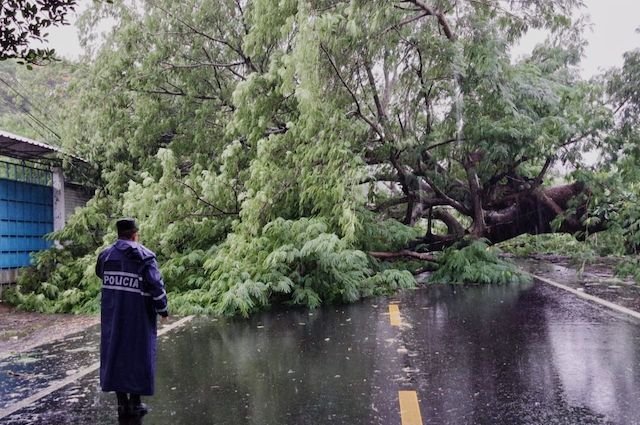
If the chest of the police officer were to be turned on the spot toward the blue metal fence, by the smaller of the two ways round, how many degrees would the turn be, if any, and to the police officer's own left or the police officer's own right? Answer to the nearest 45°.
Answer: approximately 45° to the police officer's own left

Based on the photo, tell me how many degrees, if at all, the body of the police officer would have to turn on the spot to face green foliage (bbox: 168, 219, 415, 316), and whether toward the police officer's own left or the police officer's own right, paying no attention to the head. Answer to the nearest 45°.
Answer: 0° — they already face it

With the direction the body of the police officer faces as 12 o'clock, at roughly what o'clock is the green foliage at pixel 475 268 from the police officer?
The green foliage is roughly at 12 o'clock from the police officer.

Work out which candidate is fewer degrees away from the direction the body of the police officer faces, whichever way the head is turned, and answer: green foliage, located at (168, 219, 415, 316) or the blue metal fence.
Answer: the green foliage

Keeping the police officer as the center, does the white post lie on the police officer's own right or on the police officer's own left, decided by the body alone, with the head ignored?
on the police officer's own left

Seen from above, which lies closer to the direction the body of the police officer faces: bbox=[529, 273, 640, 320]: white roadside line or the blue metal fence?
the white roadside line

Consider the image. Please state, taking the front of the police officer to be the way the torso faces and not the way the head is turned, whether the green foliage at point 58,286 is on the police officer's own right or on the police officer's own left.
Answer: on the police officer's own left

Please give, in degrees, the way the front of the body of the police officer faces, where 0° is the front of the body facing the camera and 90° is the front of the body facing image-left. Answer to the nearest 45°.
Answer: approximately 225°

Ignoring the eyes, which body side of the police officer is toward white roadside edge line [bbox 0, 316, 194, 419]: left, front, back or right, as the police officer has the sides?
left
